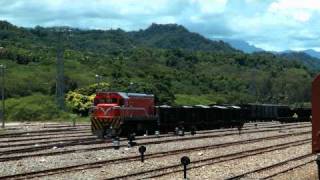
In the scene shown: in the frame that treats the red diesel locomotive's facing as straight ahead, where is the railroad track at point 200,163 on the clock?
The railroad track is roughly at 10 o'clock from the red diesel locomotive.

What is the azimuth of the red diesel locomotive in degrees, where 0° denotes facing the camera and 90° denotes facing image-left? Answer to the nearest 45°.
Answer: approximately 45°
